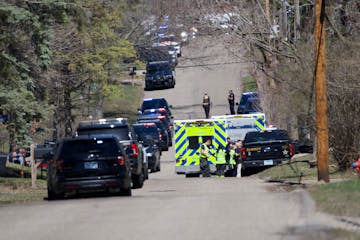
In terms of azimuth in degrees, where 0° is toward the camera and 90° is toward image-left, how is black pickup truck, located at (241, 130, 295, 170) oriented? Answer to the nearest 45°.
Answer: approximately 180°

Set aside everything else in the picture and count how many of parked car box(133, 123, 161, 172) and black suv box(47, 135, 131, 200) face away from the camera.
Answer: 2

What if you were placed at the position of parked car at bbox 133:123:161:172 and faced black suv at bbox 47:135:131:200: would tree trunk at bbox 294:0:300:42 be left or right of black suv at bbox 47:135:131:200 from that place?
left

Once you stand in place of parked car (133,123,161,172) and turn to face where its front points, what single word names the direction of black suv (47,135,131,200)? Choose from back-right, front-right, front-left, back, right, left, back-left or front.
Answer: back

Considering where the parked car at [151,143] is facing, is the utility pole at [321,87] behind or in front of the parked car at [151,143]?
behind

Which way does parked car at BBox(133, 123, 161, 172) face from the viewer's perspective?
away from the camera

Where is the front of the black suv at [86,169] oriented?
away from the camera
